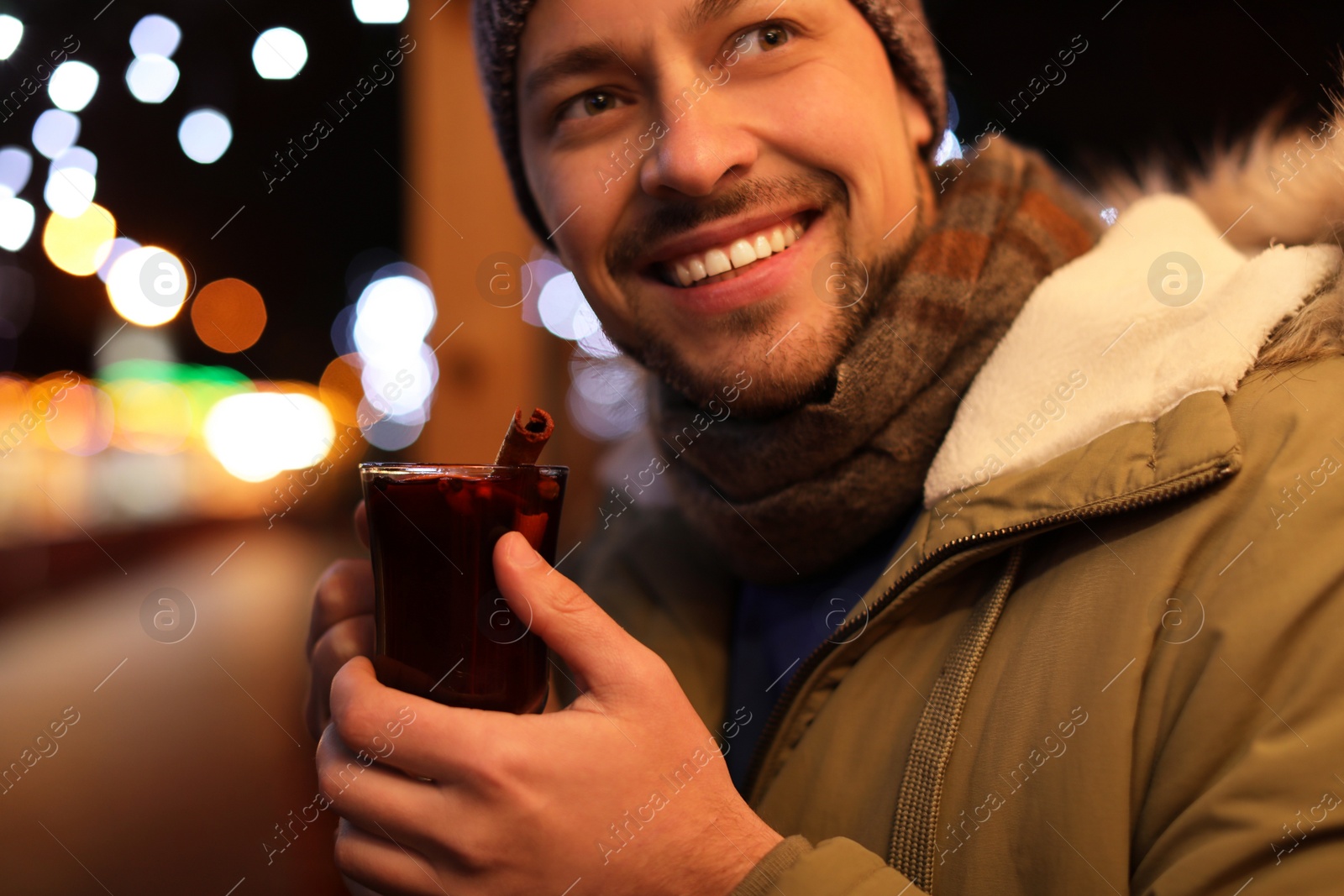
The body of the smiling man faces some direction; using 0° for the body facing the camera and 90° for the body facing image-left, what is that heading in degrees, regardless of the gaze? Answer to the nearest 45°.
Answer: approximately 45°

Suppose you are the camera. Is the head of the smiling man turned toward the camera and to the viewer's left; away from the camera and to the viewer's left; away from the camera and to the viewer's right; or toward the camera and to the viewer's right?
toward the camera and to the viewer's left
